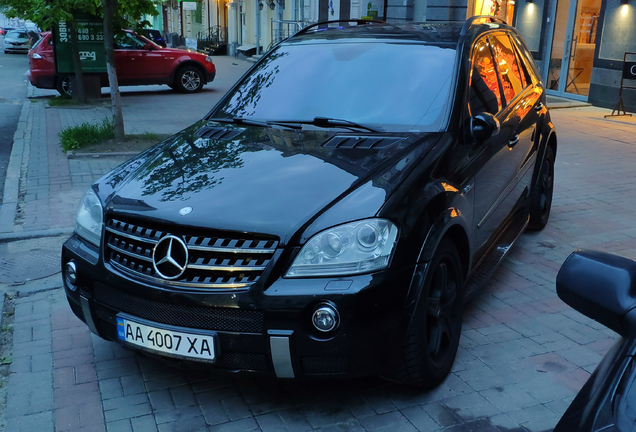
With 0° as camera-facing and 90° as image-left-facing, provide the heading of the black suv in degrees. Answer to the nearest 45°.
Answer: approximately 45°

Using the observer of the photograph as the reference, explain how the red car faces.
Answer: facing to the right of the viewer

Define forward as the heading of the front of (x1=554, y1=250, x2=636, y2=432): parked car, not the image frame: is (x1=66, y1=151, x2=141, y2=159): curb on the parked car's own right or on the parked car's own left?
on the parked car's own right

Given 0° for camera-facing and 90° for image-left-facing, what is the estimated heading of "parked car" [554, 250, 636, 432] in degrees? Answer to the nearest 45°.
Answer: approximately 45°

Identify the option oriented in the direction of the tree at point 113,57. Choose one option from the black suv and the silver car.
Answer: the silver car

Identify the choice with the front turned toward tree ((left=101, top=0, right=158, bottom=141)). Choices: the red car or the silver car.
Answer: the silver car

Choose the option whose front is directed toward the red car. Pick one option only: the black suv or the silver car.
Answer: the silver car

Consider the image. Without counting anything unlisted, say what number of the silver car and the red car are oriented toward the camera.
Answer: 1
